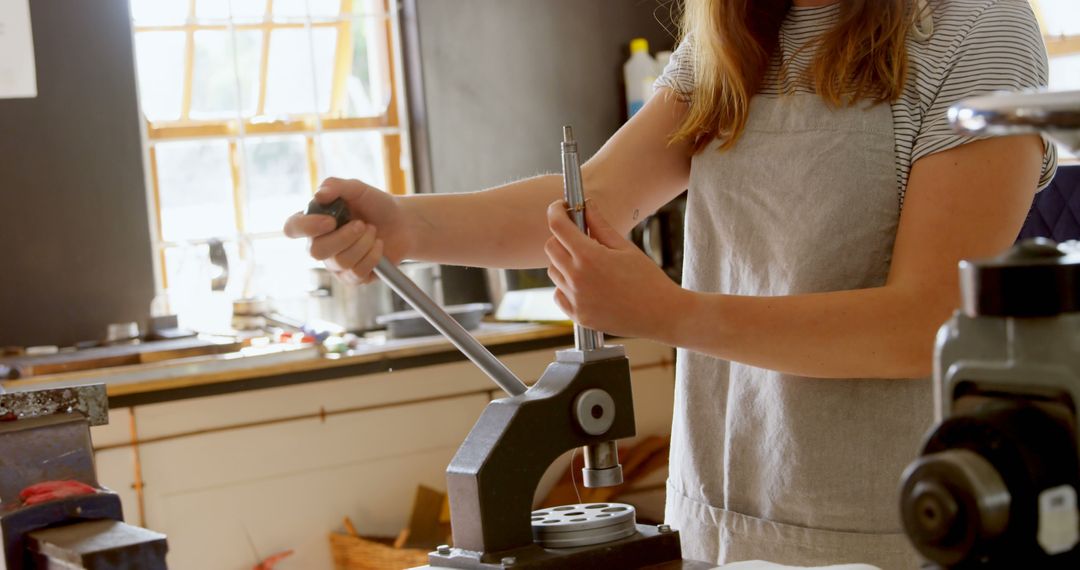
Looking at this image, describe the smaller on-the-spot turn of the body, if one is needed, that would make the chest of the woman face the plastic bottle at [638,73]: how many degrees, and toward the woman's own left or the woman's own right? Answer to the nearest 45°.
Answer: approximately 135° to the woman's own right

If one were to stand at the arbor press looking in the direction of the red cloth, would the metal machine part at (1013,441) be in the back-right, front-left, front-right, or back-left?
back-left

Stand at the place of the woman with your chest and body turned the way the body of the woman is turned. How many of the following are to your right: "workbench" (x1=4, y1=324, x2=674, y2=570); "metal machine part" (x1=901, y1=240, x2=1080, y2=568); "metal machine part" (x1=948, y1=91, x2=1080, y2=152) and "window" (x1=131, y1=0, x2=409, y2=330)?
2

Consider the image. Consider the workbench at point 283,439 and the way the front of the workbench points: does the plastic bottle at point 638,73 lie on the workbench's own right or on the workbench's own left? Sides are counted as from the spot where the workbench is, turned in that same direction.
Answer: on the workbench's own left

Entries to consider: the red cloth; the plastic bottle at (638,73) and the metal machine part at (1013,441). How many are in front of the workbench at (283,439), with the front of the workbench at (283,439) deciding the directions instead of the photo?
2

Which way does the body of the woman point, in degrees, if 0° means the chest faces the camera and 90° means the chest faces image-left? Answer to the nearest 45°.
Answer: approximately 45°

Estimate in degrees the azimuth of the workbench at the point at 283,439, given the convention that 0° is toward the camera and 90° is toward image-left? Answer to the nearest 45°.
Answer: approximately 0°

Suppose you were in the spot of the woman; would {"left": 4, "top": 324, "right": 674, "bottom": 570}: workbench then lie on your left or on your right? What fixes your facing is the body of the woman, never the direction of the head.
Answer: on your right

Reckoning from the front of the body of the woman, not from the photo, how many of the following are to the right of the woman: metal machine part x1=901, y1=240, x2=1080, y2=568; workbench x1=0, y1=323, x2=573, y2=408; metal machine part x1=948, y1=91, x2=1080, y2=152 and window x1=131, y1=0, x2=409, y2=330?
2
